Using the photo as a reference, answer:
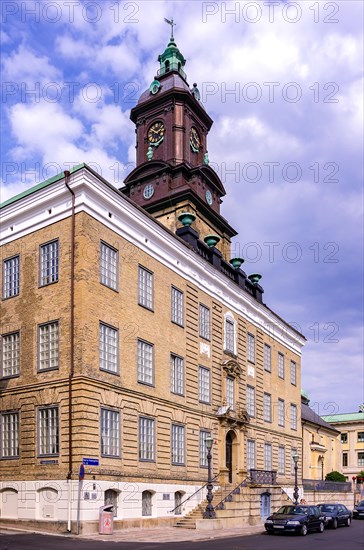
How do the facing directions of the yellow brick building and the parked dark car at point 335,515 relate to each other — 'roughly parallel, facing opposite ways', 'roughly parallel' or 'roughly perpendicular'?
roughly perpendicular

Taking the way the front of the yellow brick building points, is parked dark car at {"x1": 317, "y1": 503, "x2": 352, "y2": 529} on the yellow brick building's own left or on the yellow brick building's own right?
on the yellow brick building's own left

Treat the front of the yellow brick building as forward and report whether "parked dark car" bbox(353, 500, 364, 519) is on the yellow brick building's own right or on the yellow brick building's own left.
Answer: on the yellow brick building's own left

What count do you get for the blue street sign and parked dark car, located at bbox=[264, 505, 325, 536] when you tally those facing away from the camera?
0

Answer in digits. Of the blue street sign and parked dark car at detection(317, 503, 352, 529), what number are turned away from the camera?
0

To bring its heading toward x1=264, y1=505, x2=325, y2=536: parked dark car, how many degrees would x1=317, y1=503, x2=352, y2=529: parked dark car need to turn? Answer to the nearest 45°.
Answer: approximately 45° to its left

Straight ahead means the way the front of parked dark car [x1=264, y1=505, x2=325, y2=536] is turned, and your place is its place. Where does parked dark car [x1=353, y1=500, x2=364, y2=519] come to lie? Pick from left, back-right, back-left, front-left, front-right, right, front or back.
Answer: back-right

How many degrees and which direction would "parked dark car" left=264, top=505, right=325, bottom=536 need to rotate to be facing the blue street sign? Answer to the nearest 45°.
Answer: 0° — it already faces it

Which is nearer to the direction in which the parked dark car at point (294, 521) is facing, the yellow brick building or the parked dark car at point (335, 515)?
the yellow brick building

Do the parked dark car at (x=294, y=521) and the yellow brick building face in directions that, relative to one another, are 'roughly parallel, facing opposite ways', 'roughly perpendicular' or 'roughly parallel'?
roughly perpendicular

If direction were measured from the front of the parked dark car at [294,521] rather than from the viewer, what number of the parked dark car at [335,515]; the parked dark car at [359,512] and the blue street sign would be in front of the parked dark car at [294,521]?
1

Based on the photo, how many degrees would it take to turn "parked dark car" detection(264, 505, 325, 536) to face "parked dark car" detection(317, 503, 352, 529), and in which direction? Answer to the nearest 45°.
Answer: approximately 135° to its right
